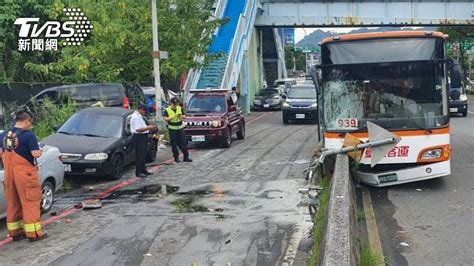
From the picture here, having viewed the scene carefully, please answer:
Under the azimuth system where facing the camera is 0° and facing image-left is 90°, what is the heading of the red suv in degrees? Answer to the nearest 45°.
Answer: approximately 45°

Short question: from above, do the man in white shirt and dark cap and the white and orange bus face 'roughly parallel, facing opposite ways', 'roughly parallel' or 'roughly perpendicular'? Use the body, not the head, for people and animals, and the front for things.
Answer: roughly perpendicular

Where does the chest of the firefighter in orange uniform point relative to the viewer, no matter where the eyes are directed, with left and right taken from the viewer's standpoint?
facing away from the viewer and to the right of the viewer

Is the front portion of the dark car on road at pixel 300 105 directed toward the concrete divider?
yes

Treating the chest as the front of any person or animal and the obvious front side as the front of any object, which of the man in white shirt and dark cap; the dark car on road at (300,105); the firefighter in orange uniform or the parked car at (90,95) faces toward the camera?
the dark car on road at (300,105)
